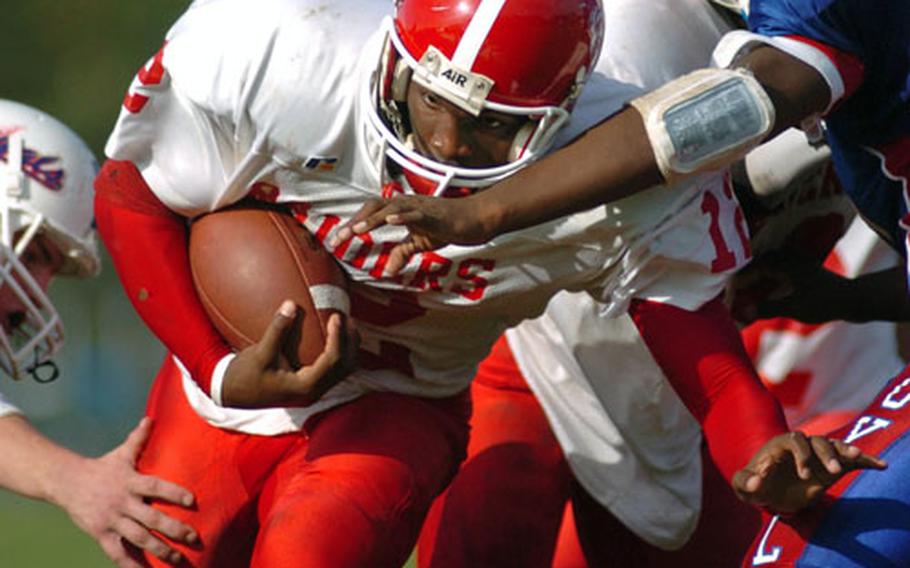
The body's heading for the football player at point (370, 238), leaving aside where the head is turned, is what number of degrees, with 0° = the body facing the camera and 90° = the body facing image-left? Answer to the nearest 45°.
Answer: approximately 0°
